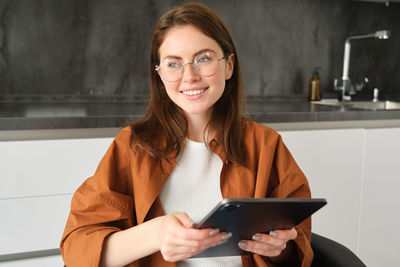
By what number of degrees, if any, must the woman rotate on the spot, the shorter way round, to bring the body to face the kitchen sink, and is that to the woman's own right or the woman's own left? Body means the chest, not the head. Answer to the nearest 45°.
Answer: approximately 135° to the woman's own left

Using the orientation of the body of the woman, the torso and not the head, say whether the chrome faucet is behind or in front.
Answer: behind

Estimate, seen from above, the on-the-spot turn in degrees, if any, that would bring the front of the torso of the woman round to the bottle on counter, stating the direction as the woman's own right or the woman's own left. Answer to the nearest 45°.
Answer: approximately 135° to the woman's own left

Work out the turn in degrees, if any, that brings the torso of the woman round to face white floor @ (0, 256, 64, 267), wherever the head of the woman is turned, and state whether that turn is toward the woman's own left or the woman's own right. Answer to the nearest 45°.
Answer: approximately 135° to the woman's own right

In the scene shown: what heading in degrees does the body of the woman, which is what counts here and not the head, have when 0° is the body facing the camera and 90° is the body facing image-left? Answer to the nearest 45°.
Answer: approximately 0°

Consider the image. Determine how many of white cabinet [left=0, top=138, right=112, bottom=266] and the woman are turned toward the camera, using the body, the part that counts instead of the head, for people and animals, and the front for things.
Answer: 2

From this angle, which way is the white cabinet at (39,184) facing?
toward the camera

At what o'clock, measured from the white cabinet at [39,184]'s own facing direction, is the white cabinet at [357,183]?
the white cabinet at [357,183] is roughly at 9 o'clock from the white cabinet at [39,184].

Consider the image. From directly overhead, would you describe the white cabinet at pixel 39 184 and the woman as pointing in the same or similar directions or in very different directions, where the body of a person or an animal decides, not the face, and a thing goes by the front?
same or similar directions

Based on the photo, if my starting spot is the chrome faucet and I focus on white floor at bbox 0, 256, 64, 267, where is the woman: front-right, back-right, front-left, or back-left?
front-left

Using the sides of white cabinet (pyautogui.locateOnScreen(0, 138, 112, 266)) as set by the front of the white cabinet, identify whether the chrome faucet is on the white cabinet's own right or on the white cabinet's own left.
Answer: on the white cabinet's own left
